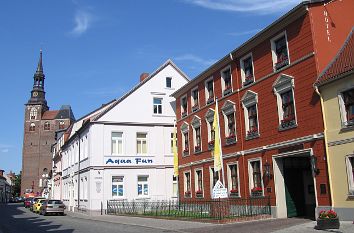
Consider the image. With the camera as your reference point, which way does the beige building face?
facing the viewer and to the left of the viewer

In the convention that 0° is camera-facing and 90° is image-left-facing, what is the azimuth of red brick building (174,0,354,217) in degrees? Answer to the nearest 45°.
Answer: approximately 45°

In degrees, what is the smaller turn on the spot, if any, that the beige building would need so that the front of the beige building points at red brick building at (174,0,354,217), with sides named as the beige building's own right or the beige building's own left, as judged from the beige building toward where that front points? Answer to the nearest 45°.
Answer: approximately 90° to the beige building's own right

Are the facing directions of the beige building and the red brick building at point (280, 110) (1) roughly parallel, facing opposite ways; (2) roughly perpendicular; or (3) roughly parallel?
roughly parallel

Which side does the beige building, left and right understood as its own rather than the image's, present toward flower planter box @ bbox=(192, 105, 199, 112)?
right

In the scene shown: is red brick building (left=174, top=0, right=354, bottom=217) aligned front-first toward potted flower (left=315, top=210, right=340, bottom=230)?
no

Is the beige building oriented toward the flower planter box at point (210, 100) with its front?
no

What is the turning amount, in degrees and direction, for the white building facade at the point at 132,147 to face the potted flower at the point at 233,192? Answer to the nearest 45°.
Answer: approximately 45° to its left

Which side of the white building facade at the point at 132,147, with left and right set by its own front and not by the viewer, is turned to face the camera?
front

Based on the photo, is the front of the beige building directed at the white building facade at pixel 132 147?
no

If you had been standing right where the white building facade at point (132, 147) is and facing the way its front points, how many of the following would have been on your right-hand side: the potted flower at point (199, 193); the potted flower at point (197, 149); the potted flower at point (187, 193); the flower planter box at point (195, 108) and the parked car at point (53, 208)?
1

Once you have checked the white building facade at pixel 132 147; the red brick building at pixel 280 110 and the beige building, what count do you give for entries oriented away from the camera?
0
